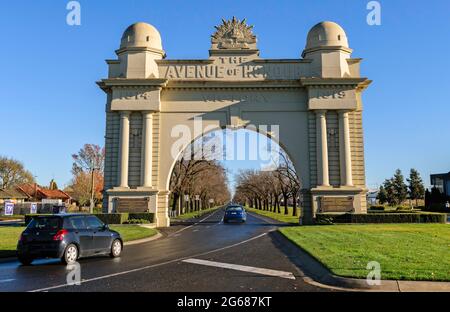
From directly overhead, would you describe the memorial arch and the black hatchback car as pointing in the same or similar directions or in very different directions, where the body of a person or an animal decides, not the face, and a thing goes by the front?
very different directions

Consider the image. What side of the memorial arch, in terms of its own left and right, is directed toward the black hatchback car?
front

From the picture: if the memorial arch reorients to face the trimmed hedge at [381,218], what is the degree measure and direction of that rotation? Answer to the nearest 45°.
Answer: approximately 90° to its left

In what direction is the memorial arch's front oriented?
toward the camera

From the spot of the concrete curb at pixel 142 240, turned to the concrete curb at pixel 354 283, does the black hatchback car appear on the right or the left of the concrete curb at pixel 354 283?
right

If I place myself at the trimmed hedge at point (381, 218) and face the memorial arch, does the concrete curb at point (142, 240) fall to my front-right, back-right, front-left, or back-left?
front-left

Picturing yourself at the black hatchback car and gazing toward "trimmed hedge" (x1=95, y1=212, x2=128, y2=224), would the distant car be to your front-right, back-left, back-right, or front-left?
front-right

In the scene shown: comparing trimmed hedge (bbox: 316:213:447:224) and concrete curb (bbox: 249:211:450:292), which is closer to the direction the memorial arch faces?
the concrete curb

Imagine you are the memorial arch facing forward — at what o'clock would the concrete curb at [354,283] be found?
The concrete curb is roughly at 12 o'clock from the memorial arch.

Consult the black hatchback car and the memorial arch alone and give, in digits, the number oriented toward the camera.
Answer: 1

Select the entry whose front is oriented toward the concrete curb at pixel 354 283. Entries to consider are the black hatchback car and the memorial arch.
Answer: the memorial arch

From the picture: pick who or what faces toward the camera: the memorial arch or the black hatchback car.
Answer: the memorial arch

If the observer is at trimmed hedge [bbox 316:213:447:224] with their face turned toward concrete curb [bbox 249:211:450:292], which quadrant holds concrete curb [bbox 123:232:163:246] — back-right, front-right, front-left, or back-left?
front-right

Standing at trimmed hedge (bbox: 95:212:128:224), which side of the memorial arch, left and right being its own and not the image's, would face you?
right
